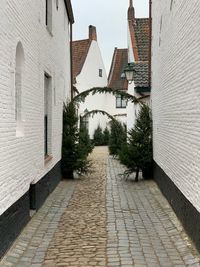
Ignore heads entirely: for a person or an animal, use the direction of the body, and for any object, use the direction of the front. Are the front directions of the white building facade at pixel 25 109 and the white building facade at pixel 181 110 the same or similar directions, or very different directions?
very different directions

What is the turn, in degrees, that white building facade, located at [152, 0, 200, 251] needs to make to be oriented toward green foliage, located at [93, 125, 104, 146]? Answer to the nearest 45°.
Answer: approximately 90° to its right

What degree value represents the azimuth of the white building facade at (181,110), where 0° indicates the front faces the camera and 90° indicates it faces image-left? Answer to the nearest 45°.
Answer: approximately 90°

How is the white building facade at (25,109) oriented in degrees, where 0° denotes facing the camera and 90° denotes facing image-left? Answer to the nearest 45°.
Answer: approximately 270°

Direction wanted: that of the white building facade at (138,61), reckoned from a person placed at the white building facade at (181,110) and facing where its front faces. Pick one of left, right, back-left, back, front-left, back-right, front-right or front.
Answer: right

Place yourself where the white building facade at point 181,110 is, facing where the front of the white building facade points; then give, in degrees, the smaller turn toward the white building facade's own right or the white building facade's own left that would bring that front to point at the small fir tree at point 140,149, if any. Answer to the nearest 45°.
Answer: approximately 90° to the white building facade's own right

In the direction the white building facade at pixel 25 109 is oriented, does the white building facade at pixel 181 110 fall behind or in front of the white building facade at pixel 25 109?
in front

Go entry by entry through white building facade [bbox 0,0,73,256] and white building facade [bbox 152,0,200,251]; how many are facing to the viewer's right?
1

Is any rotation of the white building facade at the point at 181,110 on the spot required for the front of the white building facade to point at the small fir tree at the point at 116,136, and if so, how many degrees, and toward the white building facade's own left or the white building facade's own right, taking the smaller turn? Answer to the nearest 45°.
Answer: approximately 90° to the white building facade's own right

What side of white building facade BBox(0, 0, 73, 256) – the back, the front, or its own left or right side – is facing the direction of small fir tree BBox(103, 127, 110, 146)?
left
